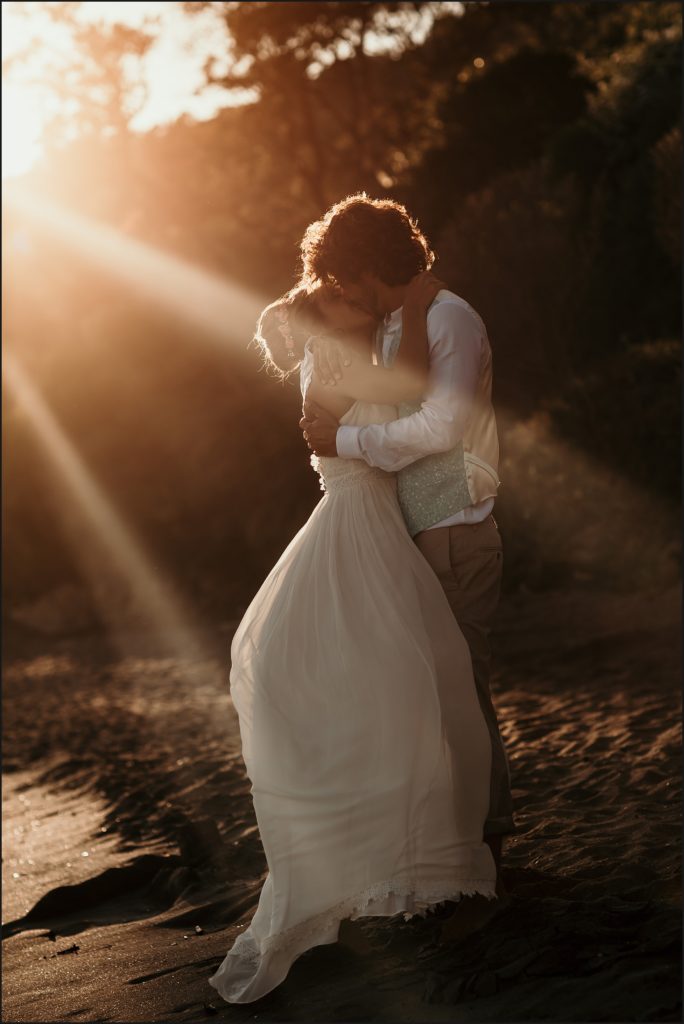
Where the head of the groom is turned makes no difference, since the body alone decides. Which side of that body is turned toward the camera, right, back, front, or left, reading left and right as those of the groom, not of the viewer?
left
